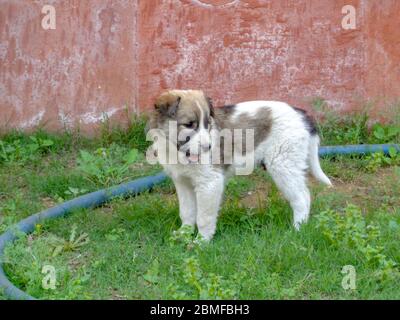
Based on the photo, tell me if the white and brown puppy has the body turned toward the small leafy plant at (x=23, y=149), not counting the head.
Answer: no

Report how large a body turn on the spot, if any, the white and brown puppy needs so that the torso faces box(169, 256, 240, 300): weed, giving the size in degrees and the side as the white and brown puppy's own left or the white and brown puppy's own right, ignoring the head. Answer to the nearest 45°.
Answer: approximately 45° to the white and brown puppy's own left

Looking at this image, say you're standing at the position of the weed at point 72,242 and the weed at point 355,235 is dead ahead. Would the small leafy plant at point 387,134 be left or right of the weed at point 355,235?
left

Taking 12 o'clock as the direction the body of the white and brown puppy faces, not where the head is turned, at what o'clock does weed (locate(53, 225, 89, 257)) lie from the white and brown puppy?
The weed is roughly at 1 o'clock from the white and brown puppy.

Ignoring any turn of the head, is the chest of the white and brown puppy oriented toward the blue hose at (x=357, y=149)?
no

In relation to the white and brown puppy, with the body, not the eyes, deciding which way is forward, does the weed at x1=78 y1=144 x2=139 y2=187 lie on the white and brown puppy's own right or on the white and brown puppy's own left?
on the white and brown puppy's own right

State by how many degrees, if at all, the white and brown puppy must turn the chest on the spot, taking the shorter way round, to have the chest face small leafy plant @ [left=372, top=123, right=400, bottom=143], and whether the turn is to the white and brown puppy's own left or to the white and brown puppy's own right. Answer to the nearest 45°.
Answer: approximately 180°

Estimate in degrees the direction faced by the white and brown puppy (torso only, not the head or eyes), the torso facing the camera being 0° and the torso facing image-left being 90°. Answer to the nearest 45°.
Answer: approximately 45°

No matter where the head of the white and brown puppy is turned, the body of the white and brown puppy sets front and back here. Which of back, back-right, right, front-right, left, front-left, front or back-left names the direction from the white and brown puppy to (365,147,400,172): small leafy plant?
back

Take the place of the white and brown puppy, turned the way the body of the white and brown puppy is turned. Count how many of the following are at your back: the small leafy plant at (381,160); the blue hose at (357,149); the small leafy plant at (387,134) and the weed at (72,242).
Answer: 3

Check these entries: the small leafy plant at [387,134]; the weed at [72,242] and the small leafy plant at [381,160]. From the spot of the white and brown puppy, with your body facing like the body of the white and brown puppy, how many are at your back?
2

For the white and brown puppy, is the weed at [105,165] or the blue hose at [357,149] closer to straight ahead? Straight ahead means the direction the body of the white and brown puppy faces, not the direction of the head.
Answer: the weed

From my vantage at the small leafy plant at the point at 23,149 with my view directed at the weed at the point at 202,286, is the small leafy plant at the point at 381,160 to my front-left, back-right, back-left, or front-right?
front-left
